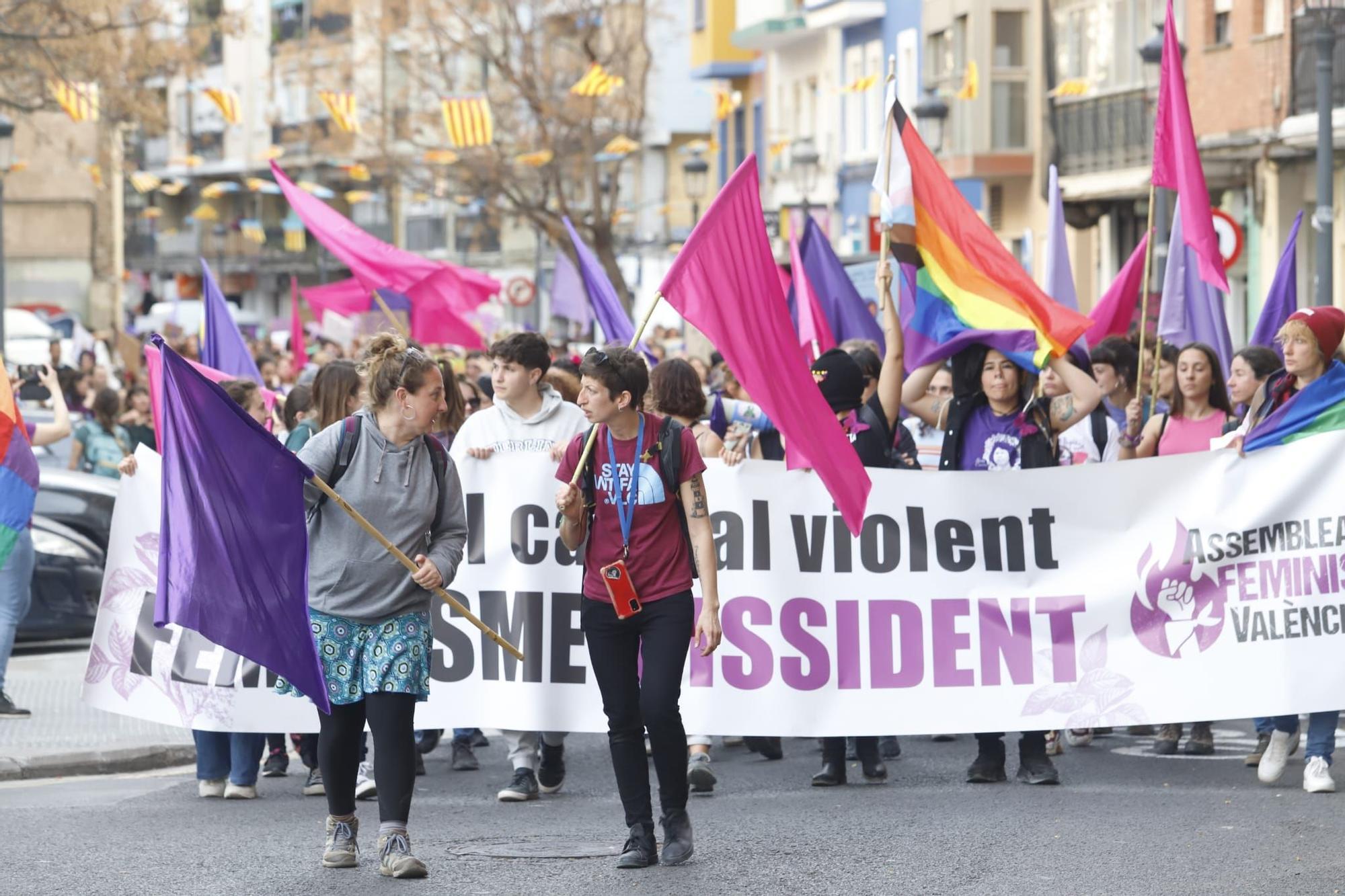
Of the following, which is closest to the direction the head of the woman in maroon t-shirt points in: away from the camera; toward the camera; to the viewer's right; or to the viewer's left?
to the viewer's left

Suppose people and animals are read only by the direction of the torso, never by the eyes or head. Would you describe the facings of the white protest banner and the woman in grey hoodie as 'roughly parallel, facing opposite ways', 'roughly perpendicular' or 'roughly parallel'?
roughly parallel

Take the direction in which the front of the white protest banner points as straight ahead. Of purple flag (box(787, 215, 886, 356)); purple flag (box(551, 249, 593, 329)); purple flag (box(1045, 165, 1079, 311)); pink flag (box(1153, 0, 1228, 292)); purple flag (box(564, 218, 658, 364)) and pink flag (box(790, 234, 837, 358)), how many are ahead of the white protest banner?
0

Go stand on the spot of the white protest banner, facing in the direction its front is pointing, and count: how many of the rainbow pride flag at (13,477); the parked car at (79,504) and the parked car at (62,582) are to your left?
0

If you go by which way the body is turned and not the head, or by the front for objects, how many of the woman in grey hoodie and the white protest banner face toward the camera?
2

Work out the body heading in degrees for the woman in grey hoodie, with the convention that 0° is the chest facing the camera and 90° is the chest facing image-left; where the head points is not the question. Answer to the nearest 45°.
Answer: approximately 0°

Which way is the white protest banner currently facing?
toward the camera
